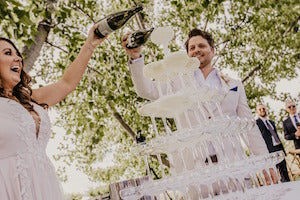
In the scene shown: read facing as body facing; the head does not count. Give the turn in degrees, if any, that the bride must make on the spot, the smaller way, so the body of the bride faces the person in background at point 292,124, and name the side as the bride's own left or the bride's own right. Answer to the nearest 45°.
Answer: approximately 90° to the bride's own left

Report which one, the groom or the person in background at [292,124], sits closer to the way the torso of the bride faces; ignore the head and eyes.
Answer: the groom

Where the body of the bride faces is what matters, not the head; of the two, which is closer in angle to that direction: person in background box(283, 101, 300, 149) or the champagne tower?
the champagne tower

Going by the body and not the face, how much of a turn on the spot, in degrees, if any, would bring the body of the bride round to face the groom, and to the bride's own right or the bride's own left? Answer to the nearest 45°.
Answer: approximately 45° to the bride's own left

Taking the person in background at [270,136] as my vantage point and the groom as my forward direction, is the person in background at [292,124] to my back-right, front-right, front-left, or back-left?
back-left

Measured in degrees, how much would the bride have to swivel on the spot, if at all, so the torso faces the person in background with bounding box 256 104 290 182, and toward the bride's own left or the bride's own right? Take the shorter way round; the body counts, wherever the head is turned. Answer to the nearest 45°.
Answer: approximately 90° to the bride's own left

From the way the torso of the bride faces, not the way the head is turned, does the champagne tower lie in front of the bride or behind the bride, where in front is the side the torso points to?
in front

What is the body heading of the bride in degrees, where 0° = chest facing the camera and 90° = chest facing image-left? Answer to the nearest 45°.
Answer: approximately 315°
